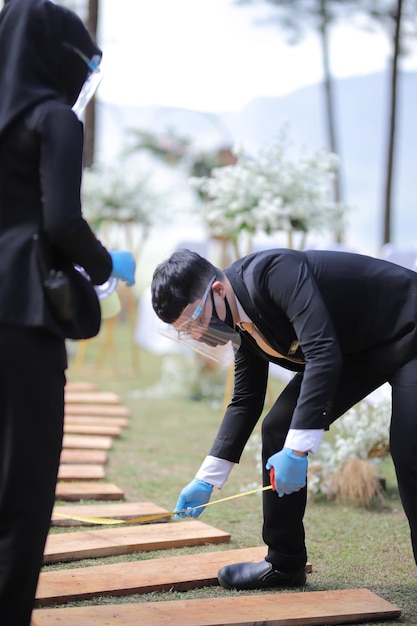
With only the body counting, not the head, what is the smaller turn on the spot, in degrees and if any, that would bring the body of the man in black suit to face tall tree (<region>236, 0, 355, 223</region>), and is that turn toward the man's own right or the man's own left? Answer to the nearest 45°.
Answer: approximately 90° to the man's own right

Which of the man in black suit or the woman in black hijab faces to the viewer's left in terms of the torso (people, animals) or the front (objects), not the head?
the man in black suit

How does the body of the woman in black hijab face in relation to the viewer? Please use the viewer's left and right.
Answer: facing away from the viewer and to the right of the viewer

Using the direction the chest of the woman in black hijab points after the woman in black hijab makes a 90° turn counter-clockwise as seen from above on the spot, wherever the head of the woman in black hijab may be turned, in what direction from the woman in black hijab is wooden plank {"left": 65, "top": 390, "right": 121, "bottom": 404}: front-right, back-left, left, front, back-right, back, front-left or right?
front-right

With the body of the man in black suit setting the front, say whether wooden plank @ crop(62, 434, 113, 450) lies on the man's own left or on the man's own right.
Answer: on the man's own right

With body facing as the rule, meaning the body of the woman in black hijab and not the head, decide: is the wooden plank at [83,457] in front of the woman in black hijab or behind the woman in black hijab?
in front

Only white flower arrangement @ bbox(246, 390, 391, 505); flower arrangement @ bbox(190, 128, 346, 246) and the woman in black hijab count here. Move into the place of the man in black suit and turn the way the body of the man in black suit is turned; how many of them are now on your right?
2

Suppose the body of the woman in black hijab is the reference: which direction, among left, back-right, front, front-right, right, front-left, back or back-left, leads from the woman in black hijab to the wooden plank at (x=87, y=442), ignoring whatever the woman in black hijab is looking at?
front-left

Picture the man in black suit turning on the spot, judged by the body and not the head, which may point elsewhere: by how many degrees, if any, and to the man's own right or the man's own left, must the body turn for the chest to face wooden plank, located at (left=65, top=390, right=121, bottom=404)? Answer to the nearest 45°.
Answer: approximately 90° to the man's own right

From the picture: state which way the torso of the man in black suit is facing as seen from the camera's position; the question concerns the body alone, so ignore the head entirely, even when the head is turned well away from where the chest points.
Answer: to the viewer's left

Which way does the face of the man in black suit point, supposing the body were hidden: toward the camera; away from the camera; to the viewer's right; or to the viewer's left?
to the viewer's left

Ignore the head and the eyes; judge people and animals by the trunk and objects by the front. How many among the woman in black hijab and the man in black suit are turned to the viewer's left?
1
